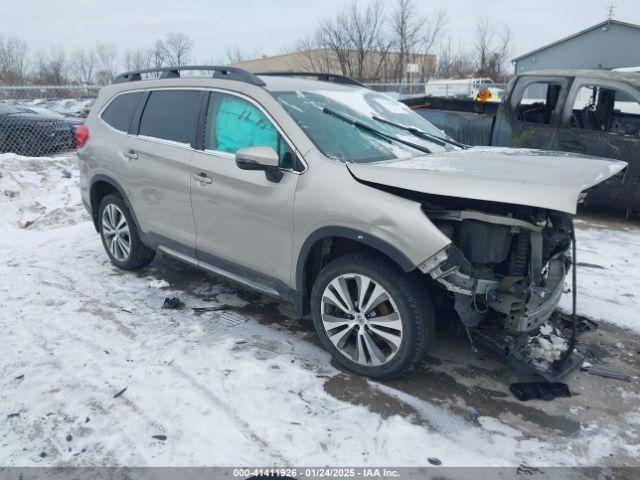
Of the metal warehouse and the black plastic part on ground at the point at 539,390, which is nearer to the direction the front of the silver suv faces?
the black plastic part on ground

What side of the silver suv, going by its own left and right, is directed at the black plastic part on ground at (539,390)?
front

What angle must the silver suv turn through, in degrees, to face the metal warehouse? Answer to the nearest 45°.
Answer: approximately 90° to its left

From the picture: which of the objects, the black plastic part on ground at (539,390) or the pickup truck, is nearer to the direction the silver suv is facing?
the black plastic part on ground

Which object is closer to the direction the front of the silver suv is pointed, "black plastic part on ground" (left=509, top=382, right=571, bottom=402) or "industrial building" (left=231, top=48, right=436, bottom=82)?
the black plastic part on ground

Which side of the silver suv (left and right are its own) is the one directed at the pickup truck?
left
